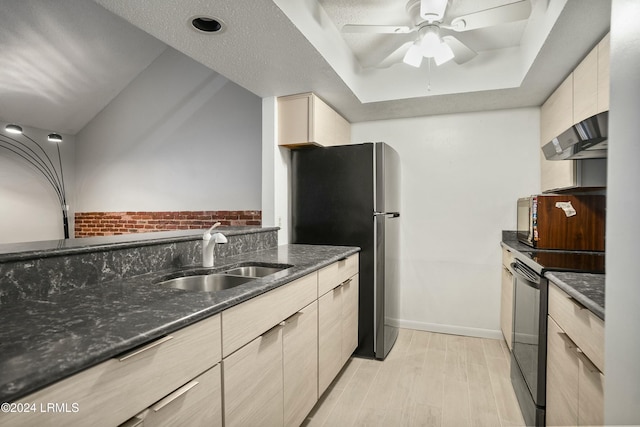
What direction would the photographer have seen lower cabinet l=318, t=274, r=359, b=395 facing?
facing to the right of the viewer

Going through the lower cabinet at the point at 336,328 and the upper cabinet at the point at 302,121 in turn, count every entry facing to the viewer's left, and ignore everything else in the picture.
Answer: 0

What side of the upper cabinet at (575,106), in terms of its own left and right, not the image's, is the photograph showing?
left

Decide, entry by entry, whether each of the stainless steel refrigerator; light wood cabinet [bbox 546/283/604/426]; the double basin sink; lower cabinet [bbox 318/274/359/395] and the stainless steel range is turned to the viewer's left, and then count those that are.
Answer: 2

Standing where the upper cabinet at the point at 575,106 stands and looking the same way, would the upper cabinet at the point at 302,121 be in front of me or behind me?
in front

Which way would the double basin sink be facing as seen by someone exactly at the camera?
facing the viewer and to the right of the viewer

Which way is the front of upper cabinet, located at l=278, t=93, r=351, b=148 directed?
to the viewer's right

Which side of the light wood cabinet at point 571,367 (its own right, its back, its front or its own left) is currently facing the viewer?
left

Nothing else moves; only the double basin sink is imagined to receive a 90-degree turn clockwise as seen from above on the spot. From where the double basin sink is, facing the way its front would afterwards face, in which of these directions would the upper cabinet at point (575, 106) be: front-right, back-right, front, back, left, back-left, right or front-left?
back-left
